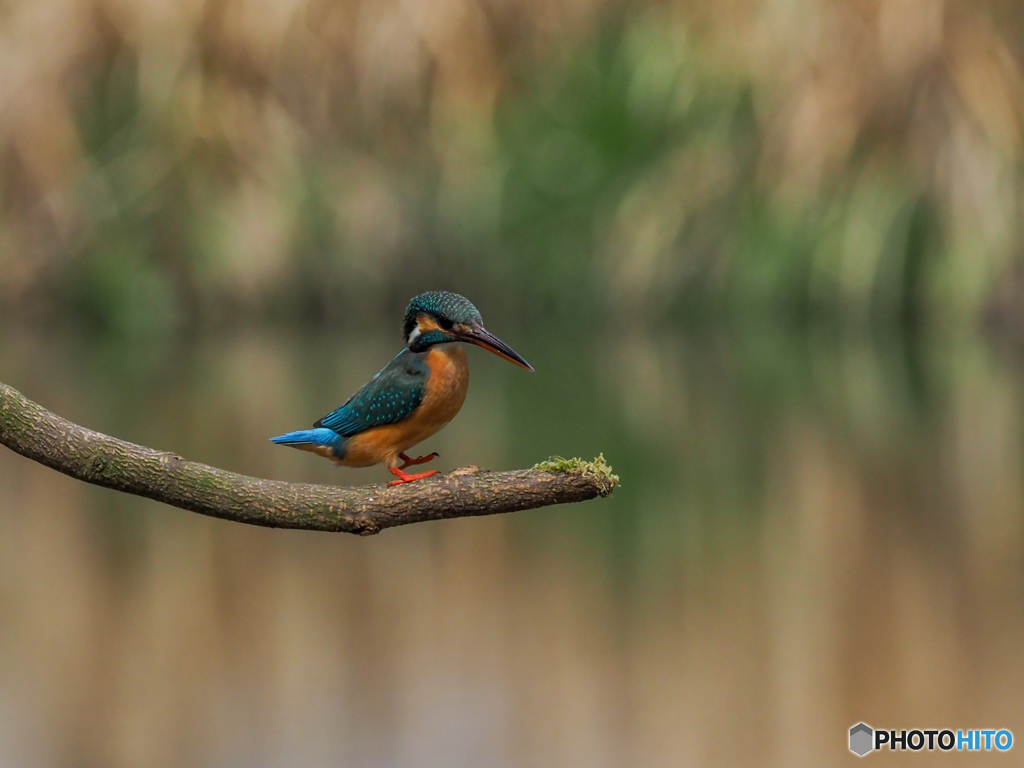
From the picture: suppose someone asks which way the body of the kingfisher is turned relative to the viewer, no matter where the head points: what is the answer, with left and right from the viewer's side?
facing to the right of the viewer
